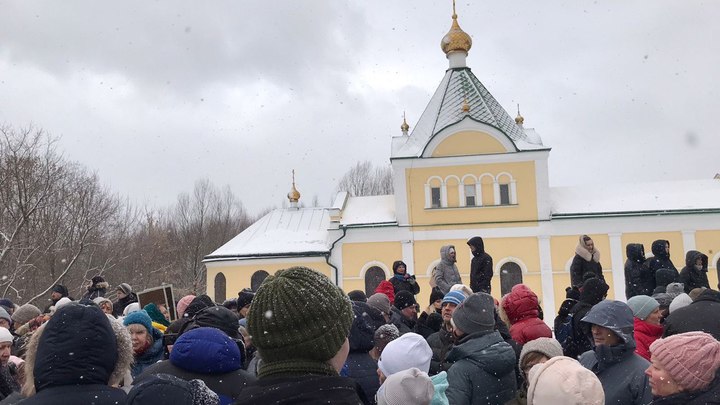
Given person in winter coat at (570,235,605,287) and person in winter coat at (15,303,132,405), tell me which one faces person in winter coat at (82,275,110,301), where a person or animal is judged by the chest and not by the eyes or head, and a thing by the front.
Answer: person in winter coat at (15,303,132,405)

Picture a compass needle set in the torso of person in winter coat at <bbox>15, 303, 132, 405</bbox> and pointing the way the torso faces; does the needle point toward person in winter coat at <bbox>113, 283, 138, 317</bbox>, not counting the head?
yes

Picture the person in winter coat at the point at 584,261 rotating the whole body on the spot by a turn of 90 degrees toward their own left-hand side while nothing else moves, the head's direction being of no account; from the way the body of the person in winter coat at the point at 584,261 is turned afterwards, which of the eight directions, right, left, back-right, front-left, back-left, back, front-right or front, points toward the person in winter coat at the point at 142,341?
back

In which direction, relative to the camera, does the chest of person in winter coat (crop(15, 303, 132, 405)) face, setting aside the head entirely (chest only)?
away from the camera

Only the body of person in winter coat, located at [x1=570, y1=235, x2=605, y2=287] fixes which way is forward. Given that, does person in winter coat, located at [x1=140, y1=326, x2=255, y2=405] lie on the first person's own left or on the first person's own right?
on the first person's own right

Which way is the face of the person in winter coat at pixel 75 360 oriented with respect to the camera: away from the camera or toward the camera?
away from the camera

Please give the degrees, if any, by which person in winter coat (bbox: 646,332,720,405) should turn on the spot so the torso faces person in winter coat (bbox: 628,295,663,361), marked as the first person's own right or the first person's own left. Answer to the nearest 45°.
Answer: approximately 90° to the first person's own right

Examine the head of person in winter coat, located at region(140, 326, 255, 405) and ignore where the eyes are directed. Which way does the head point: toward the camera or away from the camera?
away from the camera

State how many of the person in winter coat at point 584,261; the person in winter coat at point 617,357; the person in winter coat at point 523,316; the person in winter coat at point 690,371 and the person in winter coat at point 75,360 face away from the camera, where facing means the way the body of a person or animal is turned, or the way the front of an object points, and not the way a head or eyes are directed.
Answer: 2

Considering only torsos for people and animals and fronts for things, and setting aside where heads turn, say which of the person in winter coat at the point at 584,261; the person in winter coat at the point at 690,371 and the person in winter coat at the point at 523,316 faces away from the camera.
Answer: the person in winter coat at the point at 523,316

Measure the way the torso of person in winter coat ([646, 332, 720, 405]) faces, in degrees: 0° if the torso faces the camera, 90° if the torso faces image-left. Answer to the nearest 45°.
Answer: approximately 90°

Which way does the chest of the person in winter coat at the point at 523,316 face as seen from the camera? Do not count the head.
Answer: away from the camera
